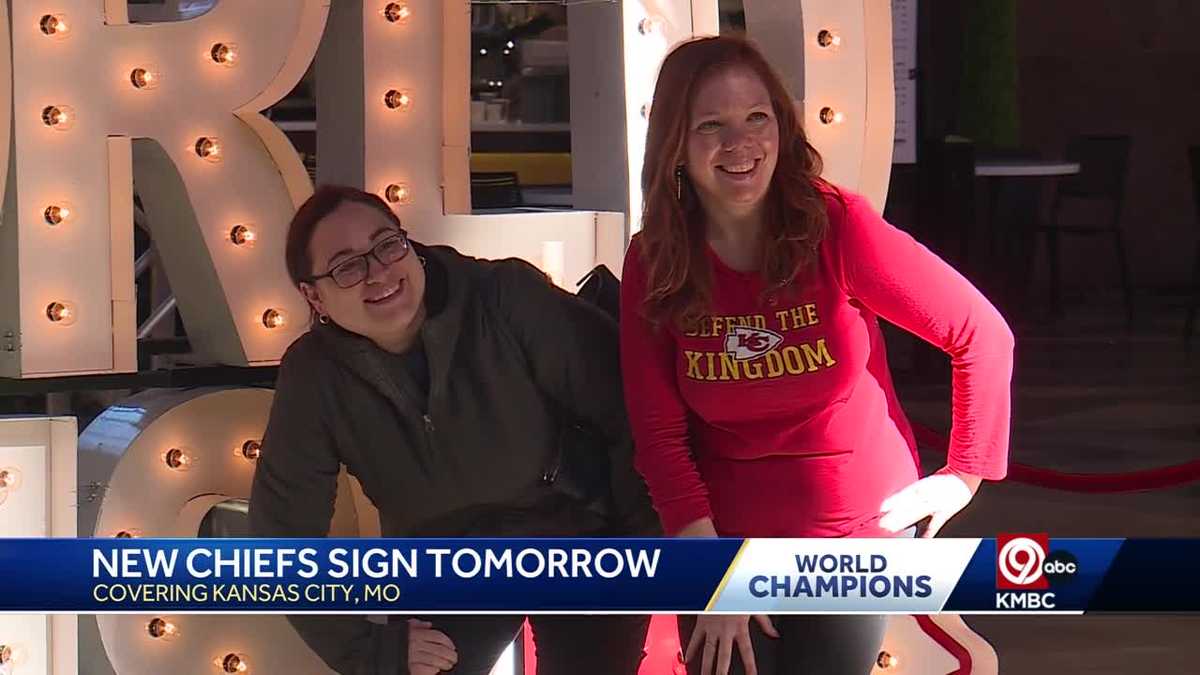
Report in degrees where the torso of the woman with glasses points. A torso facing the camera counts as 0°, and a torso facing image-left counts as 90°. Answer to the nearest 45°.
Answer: approximately 0°

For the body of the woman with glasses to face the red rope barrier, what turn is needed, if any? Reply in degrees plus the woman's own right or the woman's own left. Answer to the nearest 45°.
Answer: approximately 135° to the woman's own left

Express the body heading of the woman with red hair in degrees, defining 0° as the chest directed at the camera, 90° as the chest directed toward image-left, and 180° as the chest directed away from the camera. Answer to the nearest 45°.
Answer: approximately 0°

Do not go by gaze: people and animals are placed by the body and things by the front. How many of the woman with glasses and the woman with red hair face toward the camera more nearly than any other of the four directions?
2

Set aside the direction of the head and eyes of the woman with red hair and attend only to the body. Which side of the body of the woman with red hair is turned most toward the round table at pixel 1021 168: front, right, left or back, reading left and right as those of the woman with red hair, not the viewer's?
back

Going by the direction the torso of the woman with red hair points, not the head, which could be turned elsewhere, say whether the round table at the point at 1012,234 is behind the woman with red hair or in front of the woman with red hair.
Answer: behind
